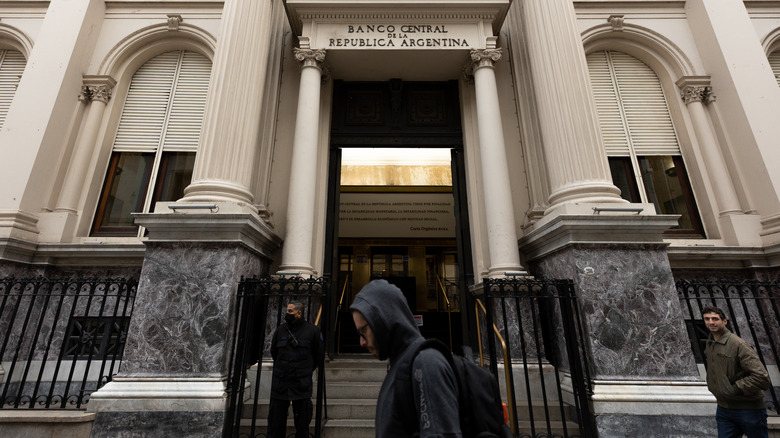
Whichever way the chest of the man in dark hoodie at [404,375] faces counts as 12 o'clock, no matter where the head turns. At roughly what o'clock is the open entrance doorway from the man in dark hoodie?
The open entrance doorway is roughly at 3 o'clock from the man in dark hoodie.

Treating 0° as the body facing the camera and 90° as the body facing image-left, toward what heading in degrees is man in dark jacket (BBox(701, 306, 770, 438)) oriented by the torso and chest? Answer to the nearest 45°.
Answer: approximately 45°

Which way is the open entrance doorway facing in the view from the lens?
facing the viewer

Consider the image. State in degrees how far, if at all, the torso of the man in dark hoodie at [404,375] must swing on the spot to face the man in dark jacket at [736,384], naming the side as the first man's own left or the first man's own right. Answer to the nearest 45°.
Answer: approximately 135° to the first man's own right

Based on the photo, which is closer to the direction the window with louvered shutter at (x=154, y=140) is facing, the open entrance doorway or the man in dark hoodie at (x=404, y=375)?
the man in dark hoodie

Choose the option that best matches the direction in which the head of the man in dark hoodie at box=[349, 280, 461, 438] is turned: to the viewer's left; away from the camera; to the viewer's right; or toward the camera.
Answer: to the viewer's left

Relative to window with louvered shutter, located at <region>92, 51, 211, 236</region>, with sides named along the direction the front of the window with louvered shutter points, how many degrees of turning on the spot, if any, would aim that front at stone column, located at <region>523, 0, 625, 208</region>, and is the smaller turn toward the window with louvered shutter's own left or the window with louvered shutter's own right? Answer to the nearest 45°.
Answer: approximately 45° to the window with louvered shutter's own left

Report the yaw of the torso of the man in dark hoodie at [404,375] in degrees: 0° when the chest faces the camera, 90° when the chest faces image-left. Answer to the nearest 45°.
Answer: approximately 90°

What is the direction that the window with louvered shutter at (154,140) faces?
toward the camera

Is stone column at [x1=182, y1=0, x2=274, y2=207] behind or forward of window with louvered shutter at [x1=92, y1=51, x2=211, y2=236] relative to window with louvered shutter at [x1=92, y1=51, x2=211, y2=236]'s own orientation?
forward
